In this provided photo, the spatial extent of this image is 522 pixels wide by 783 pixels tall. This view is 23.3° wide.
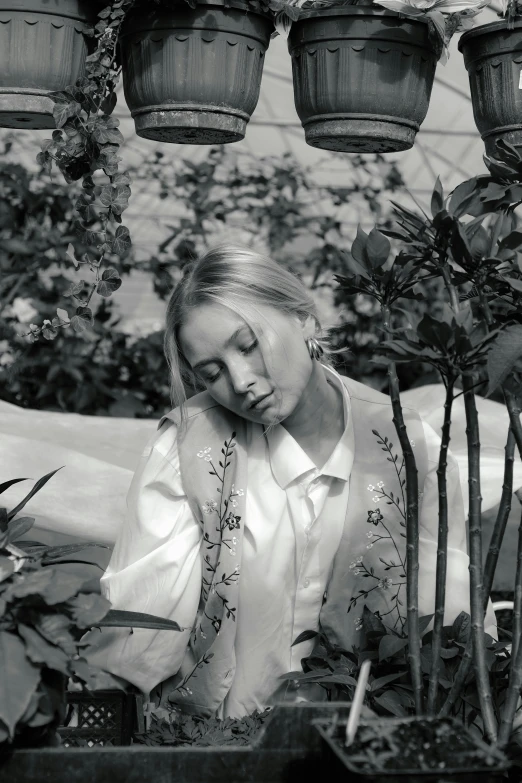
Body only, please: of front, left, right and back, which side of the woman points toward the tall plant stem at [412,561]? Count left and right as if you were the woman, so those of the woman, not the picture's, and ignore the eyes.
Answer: front

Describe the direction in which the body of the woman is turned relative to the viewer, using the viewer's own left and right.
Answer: facing the viewer

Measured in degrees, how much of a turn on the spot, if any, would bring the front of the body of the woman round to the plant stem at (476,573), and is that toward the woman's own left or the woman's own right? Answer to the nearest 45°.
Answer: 0° — they already face it

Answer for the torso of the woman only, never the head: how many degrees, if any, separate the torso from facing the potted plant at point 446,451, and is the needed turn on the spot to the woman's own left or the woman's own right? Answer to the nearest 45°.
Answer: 0° — they already face it
